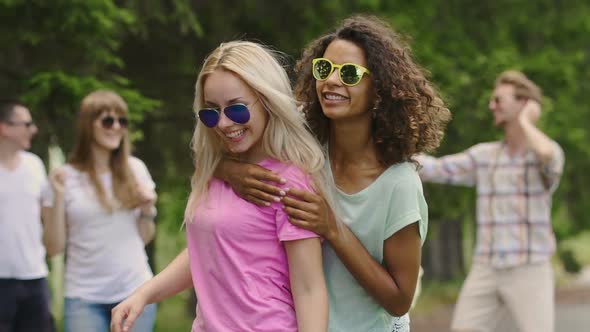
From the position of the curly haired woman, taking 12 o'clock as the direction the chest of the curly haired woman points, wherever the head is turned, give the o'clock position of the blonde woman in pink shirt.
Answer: The blonde woman in pink shirt is roughly at 1 o'clock from the curly haired woman.

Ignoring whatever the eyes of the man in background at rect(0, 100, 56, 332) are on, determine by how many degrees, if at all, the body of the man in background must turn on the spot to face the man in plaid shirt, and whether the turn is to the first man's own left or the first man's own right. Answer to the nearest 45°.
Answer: approximately 45° to the first man's own left

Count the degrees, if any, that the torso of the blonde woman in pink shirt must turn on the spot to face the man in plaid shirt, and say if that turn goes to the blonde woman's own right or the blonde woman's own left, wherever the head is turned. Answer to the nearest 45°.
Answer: approximately 180°

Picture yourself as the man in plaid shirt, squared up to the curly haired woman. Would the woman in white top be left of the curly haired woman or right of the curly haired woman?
right

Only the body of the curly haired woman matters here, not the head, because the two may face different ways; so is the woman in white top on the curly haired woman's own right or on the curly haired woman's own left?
on the curly haired woman's own right

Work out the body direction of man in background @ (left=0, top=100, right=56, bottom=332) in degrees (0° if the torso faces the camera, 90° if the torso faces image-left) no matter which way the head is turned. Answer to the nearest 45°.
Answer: approximately 315°

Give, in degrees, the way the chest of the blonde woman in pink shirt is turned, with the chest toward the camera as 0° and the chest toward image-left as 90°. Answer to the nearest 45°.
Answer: approximately 45°

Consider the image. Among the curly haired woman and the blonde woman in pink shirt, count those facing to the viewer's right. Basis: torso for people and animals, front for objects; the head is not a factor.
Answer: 0
